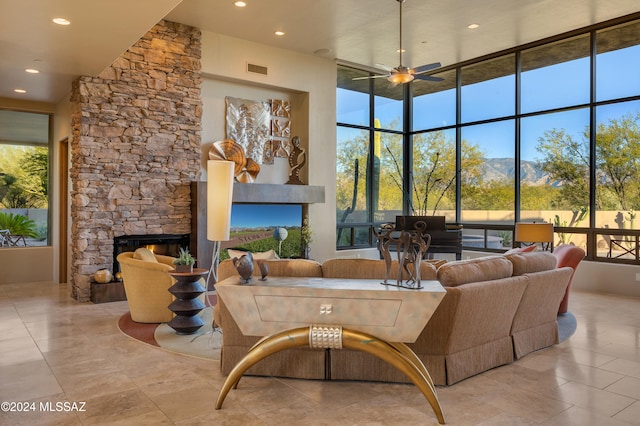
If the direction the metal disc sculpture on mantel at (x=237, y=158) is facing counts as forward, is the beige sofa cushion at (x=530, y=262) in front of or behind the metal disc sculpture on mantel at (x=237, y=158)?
in front

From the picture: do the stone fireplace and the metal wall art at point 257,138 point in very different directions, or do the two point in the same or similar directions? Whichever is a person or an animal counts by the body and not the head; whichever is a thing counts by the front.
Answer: same or similar directions

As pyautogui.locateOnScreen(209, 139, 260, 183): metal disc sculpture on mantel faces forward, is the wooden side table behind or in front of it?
in front

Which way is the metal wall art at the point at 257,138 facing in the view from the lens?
facing the viewer

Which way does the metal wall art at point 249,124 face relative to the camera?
toward the camera

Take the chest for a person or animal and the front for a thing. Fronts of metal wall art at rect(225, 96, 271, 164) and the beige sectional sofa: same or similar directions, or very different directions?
very different directions

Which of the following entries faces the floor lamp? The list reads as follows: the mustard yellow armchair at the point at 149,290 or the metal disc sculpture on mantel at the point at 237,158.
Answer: the metal disc sculpture on mantel

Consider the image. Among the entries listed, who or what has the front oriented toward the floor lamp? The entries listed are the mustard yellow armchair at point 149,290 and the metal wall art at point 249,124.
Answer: the metal wall art

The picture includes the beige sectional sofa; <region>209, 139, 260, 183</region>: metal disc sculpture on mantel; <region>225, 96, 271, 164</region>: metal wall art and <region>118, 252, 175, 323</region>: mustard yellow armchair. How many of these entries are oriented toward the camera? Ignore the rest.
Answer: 2

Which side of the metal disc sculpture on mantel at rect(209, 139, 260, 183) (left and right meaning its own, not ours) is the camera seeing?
front

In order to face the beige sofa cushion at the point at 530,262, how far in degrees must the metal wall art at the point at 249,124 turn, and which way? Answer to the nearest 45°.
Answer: approximately 45° to its left

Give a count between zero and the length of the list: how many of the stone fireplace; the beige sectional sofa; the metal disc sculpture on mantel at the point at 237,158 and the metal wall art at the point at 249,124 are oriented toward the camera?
3

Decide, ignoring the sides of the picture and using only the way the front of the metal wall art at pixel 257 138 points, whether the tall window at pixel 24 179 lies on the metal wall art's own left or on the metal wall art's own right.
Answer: on the metal wall art's own right

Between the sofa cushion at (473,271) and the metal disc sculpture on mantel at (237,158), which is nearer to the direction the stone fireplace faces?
the sofa cushion

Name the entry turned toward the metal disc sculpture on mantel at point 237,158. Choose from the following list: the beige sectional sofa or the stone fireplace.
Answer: the beige sectional sofa

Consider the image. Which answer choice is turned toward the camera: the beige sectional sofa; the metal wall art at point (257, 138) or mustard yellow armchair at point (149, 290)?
the metal wall art

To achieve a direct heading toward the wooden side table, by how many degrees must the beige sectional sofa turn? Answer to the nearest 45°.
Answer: approximately 45° to its left

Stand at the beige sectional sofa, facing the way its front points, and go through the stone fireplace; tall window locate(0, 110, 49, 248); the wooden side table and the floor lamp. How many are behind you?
0

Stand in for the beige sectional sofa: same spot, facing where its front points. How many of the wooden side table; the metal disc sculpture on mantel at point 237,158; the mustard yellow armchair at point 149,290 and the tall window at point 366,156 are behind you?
0

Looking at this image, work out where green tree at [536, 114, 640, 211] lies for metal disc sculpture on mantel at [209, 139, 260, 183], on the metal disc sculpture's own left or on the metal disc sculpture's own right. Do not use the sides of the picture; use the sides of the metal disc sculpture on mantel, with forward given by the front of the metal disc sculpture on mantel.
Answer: on the metal disc sculpture's own left

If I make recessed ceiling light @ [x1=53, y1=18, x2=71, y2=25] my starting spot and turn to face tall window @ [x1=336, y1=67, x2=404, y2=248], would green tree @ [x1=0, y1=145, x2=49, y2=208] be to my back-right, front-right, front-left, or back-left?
front-left
